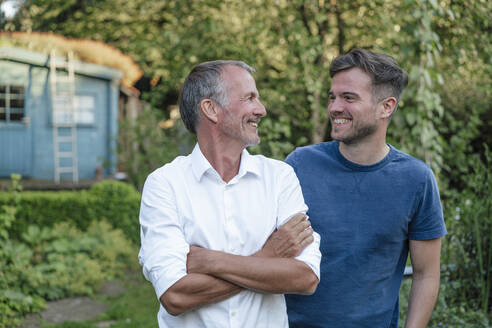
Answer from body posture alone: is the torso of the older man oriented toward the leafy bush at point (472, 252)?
no

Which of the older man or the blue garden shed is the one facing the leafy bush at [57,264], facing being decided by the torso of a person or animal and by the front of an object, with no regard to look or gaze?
the blue garden shed

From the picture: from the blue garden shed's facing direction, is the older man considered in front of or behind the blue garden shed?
in front

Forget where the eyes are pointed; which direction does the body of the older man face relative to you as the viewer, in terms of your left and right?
facing the viewer

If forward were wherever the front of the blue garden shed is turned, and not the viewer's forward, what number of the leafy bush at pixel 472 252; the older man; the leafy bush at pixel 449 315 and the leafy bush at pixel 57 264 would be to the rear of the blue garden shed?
0

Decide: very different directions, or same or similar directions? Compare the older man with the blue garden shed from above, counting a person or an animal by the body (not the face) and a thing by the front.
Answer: same or similar directions

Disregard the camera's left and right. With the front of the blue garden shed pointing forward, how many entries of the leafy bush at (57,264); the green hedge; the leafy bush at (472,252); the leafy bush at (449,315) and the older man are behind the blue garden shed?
0

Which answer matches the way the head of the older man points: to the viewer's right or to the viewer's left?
to the viewer's right

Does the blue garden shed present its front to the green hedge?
yes

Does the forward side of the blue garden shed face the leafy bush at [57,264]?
yes

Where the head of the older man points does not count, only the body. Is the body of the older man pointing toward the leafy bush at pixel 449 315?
no

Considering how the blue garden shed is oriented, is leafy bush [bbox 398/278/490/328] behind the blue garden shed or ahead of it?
ahead

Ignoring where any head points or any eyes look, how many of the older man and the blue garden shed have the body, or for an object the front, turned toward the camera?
2

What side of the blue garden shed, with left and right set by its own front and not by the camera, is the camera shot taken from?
front

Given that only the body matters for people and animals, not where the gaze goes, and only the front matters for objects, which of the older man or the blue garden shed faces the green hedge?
the blue garden shed

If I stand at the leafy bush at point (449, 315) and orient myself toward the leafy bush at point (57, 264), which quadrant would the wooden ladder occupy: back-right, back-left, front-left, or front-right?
front-right
